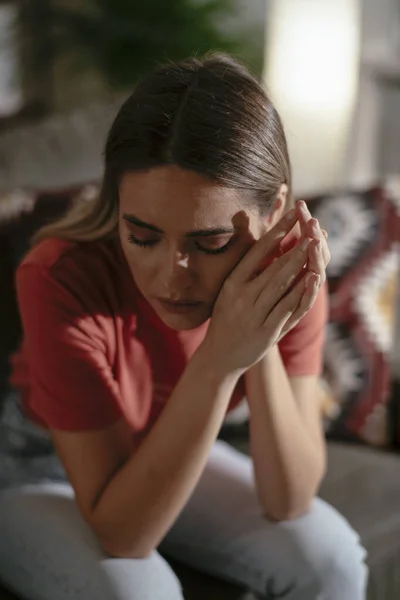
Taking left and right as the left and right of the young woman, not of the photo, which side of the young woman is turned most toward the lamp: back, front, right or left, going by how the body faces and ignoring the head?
back

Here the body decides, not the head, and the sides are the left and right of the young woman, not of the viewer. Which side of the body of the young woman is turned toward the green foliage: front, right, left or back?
back

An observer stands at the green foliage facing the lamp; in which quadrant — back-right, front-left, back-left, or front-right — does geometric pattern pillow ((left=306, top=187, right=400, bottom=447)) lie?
front-right

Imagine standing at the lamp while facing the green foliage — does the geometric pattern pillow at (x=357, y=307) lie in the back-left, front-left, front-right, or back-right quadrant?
back-left

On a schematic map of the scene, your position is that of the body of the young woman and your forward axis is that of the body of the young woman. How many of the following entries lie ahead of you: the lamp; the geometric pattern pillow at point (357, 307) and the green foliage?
0

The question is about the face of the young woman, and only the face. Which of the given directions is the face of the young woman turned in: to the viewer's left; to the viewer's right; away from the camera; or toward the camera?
toward the camera

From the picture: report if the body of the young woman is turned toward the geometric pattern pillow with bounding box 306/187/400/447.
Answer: no

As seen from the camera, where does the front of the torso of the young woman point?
toward the camera
